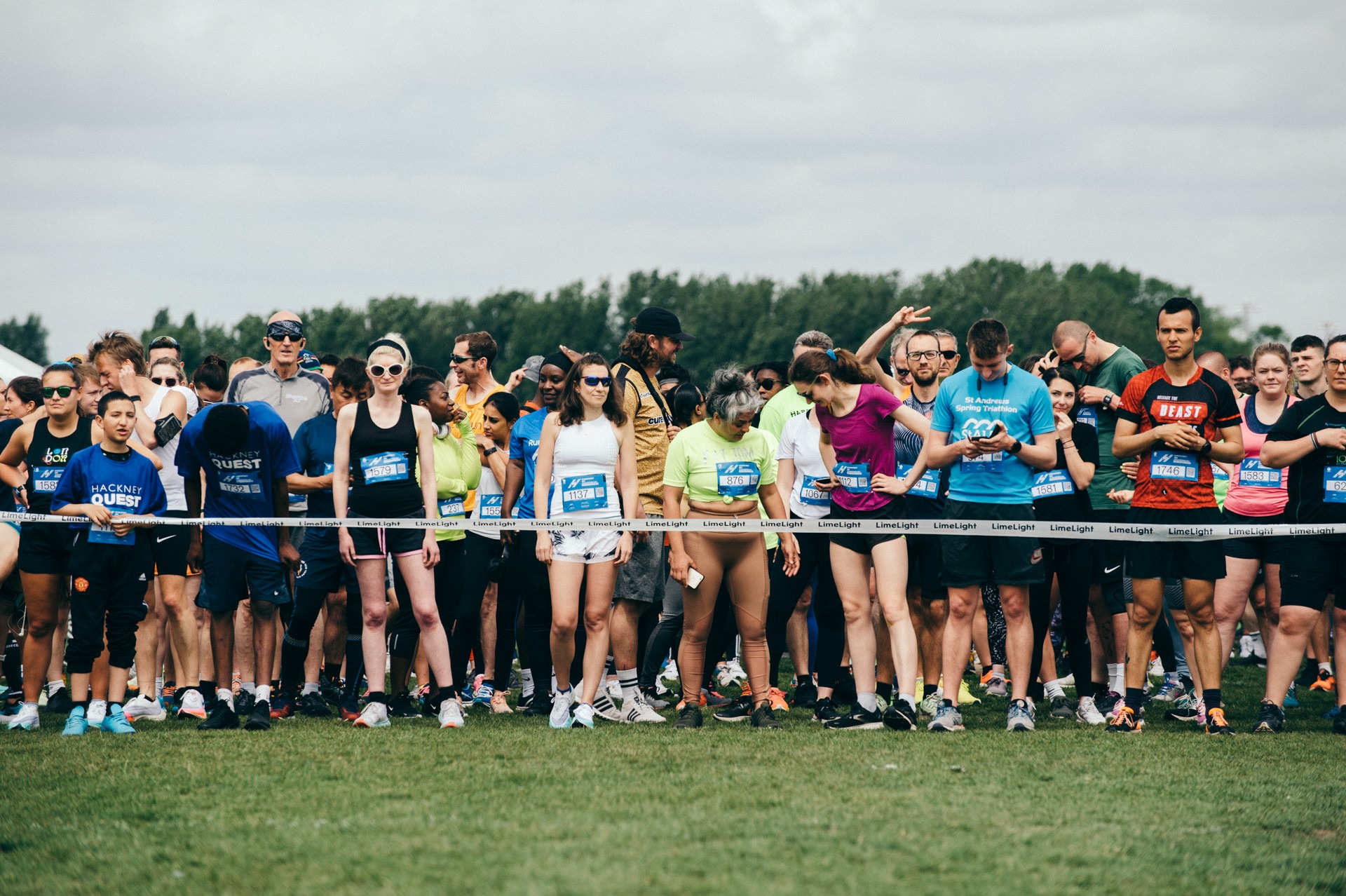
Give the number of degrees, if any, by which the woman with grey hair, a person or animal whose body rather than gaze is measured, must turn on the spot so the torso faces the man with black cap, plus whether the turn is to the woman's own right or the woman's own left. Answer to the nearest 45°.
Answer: approximately 135° to the woman's own right

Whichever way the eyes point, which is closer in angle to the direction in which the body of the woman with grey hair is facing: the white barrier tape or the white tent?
the white barrier tape

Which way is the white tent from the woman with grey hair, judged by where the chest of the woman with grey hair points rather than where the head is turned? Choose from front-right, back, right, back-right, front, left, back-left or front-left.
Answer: back-right

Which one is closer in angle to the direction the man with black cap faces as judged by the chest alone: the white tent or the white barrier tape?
the white barrier tape

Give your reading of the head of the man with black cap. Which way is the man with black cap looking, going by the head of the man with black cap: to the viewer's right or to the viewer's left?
to the viewer's right

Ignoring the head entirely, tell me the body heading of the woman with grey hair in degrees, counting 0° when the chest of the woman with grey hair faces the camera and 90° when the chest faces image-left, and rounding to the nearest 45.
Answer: approximately 0°
